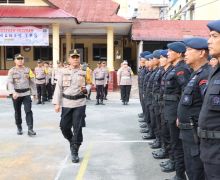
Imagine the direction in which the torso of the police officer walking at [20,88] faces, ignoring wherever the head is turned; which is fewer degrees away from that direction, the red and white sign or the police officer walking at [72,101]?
the police officer walking

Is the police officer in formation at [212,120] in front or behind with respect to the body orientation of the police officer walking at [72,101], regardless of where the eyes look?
in front

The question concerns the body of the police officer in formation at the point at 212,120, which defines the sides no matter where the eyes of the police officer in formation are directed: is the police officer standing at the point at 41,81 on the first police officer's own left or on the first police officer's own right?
on the first police officer's own right

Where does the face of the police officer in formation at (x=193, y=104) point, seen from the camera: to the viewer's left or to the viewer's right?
to the viewer's left

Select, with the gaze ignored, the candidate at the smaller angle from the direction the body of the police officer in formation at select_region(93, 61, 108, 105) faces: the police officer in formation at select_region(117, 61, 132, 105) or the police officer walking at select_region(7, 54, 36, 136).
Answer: the police officer walking

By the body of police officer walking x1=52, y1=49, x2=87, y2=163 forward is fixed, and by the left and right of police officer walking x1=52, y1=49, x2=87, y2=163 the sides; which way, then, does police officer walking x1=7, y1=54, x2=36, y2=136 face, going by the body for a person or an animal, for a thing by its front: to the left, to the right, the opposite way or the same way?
the same way

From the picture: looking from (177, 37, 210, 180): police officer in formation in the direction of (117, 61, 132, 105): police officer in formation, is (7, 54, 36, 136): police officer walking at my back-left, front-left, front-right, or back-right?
front-left

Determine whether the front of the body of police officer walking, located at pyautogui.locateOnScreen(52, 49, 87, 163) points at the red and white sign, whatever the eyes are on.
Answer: no

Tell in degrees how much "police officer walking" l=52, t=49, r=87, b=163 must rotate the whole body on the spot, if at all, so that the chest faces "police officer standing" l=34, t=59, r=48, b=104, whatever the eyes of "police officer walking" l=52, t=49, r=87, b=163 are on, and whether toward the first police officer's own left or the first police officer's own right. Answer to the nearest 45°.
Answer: approximately 180°

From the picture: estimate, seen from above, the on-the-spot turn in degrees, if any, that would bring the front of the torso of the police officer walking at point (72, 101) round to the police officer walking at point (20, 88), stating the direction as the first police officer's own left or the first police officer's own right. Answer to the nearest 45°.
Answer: approximately 135° to the first police officer's own right

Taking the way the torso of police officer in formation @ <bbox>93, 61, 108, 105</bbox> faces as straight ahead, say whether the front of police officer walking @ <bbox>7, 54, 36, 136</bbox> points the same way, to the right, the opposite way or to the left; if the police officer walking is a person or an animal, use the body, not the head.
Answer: the same way

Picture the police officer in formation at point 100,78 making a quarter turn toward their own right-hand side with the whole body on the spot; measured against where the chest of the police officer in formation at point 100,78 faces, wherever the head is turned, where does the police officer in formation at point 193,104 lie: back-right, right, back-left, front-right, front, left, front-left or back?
left

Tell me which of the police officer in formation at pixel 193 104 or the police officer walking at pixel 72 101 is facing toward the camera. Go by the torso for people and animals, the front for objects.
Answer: the police officer walking

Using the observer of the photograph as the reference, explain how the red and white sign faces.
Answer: facing the viewer

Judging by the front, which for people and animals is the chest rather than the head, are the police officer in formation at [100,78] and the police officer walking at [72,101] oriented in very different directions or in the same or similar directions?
same or similar directions

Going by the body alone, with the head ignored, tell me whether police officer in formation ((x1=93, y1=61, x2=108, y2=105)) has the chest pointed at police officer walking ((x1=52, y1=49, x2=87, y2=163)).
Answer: yes

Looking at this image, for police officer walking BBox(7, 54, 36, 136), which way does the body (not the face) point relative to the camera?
toward the camera

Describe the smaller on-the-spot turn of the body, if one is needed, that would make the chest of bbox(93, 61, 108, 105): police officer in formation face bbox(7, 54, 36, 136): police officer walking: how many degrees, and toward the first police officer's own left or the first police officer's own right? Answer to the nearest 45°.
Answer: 0° — they already face them

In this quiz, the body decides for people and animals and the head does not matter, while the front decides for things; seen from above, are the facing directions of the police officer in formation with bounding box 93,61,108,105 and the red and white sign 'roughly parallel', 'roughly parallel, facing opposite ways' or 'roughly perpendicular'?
roughly parallel

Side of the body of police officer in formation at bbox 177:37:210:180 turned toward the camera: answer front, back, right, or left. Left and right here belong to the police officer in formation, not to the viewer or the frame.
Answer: left
